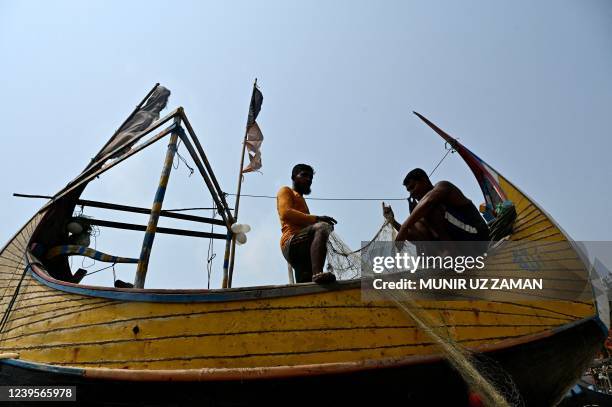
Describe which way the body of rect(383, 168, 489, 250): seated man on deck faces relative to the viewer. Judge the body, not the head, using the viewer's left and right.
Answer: facing to the left of the viewer

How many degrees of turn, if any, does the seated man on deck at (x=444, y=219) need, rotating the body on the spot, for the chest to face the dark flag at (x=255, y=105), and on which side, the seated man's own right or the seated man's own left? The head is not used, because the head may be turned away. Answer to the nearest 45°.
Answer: approximately 45° to the seated man's own right

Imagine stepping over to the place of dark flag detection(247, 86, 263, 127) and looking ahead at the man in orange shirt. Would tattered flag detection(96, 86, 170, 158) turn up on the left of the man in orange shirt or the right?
right

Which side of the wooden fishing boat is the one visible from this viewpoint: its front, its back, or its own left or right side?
right

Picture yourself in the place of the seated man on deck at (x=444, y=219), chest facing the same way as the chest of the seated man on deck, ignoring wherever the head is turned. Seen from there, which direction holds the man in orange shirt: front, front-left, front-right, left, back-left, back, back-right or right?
front
